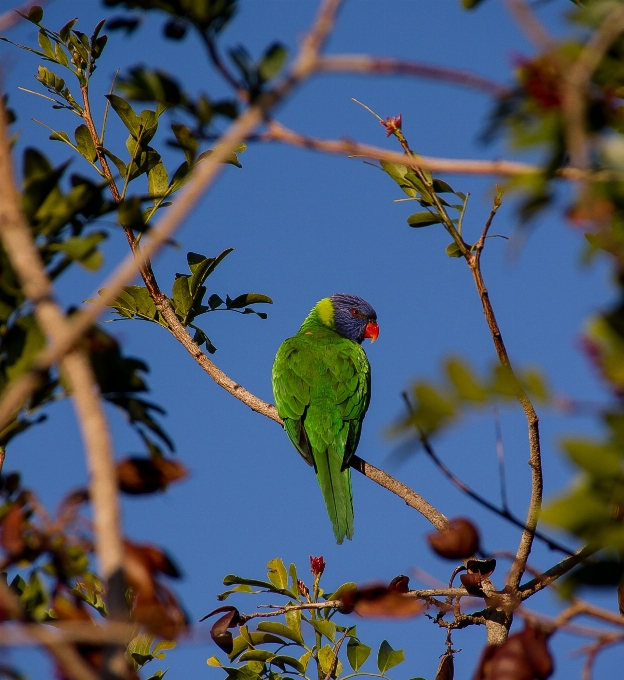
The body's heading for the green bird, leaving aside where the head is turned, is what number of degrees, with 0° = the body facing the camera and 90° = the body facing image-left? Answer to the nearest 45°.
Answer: approximately 180°

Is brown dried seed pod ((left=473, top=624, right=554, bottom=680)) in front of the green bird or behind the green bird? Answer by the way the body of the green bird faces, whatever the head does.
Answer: behind

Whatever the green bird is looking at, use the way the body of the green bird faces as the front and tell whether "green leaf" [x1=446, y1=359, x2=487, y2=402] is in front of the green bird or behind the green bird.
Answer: behind

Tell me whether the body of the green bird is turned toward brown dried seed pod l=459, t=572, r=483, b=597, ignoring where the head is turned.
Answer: no

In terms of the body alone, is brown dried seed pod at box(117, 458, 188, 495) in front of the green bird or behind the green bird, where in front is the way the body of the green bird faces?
behind

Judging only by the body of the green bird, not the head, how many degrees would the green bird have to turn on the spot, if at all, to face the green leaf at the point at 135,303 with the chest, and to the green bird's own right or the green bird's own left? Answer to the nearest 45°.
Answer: approximately 135° to the green bird's own left
